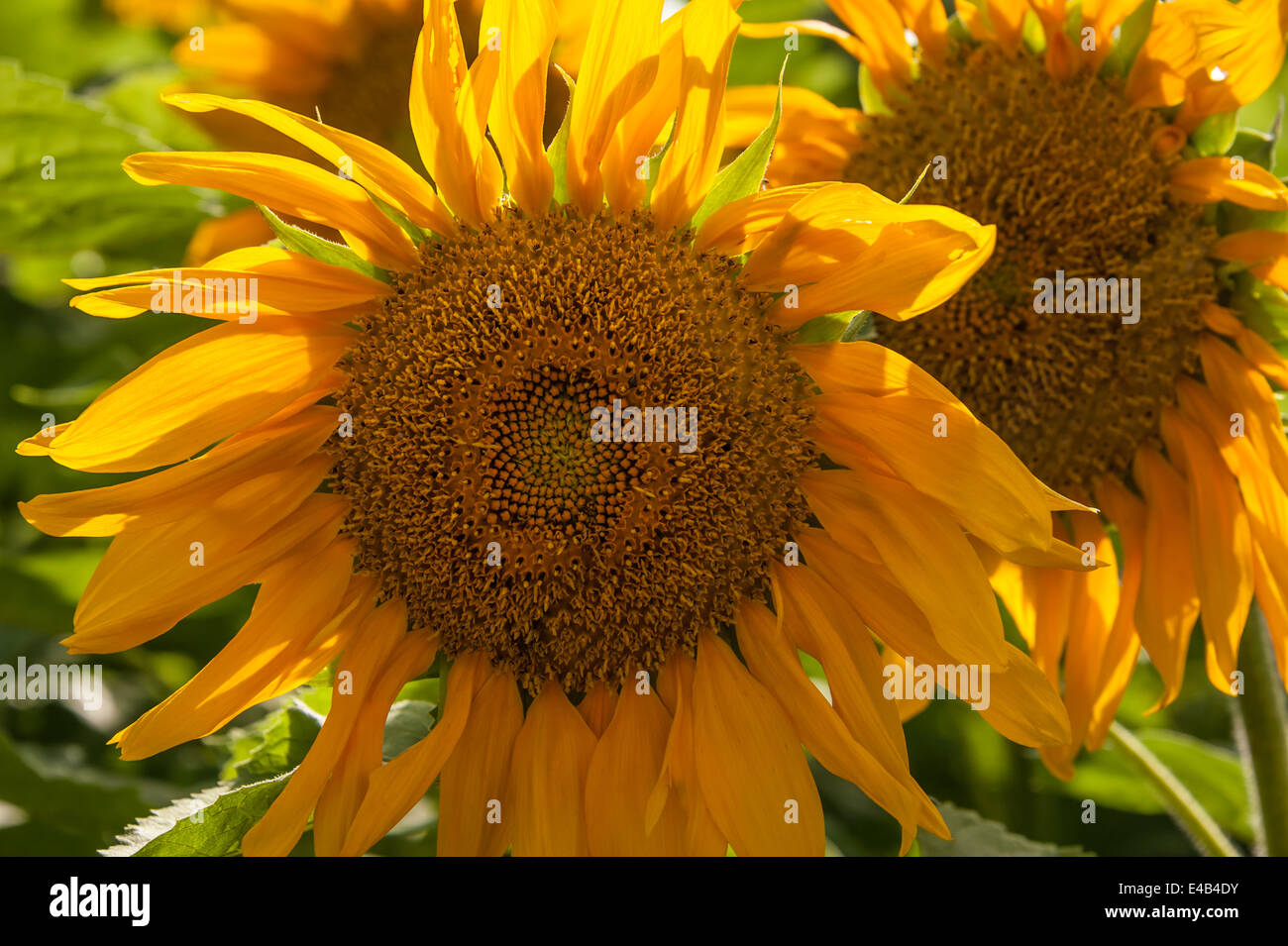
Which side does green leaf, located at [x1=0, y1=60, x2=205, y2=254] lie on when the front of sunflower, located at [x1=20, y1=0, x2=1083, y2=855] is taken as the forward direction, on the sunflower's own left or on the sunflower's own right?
on the sunflower's own right

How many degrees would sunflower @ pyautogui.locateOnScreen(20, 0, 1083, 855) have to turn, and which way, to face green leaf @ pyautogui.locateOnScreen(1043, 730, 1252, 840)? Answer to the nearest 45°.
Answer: approximately 135° to its left

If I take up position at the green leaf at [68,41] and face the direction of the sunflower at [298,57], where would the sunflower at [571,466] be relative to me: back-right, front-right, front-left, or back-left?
front-right

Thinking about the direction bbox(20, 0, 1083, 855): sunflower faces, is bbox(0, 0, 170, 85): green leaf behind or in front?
behind

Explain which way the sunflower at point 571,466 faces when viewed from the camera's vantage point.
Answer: facing the viewer
